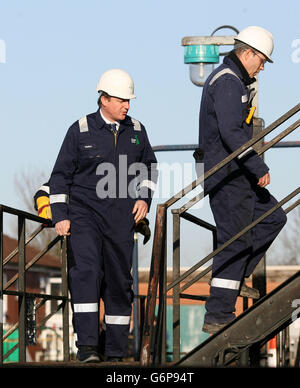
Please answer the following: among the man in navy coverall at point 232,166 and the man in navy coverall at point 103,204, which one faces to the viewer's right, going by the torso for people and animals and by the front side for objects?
the man in navy coverall at point 232,166

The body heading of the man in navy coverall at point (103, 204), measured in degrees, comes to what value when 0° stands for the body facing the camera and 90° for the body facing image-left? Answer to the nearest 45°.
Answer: approximately 0°

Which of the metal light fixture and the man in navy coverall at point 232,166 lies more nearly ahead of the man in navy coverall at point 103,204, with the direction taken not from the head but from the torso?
the man in navy coverall

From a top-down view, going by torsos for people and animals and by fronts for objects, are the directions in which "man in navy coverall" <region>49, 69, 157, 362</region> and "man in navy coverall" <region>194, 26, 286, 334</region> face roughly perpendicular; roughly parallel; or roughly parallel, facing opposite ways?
roughly perpendicular

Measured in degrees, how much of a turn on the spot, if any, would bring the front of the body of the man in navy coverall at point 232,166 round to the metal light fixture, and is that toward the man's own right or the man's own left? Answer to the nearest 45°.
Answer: approximately 90° to the man's own left

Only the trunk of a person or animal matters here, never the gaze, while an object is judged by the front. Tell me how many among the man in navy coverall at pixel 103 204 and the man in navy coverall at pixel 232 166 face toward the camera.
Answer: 1

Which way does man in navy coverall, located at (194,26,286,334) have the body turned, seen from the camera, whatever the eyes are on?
to the viewer's right

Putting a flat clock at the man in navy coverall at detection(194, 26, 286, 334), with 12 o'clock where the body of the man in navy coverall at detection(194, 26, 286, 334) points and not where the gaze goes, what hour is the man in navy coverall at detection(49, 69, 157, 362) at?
the man in navy coverall at detection(49, 69, 157, 362) is roughly at 6 o'clock from the man in navy coverall at detection(194, 26, 286, 334).

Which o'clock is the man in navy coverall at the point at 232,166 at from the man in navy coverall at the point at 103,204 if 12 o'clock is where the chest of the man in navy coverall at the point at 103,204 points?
the man in navy coverall at the point at 232,166 is roughly at 9 o'clock from the man in navy coverall at the point at 103,204.

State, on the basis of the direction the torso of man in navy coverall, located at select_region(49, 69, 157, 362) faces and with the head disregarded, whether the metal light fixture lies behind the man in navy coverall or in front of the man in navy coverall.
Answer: behind
